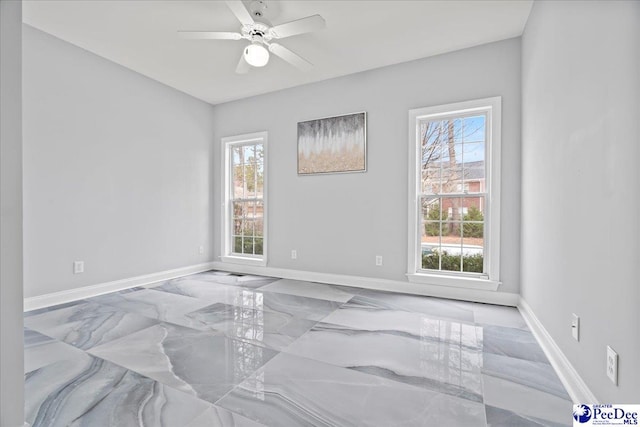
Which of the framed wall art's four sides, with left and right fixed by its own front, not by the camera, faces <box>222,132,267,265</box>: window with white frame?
right

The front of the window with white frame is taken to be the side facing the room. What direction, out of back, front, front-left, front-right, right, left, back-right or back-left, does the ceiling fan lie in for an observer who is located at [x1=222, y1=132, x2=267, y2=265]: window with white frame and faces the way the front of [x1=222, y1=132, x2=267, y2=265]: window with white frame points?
front-left

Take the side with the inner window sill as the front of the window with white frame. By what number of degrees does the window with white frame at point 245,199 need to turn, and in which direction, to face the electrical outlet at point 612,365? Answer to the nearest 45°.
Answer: approximately 45° to its left

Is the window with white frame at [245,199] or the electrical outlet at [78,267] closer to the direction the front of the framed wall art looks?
the electrical outlet

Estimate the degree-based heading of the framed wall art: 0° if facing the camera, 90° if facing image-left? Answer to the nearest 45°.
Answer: approximately 45°

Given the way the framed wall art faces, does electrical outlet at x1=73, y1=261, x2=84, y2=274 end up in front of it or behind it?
in front

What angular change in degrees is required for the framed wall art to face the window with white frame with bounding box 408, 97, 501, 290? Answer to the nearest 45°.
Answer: approximately 135° to its left

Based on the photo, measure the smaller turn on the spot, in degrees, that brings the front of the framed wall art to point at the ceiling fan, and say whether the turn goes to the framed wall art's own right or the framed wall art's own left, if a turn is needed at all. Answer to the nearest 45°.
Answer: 0° — it already faces it

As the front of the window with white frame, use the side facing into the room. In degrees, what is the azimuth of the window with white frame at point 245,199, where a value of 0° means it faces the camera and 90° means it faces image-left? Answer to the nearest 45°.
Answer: approximately 45°

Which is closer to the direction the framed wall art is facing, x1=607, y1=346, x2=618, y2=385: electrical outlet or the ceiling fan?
the ceiling fan

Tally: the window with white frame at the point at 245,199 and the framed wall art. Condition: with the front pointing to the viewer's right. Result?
0

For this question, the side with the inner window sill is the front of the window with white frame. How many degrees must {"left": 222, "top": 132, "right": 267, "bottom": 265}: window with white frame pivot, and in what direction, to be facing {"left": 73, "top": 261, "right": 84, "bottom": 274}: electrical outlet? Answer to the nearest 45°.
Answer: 0° — it already faces it
